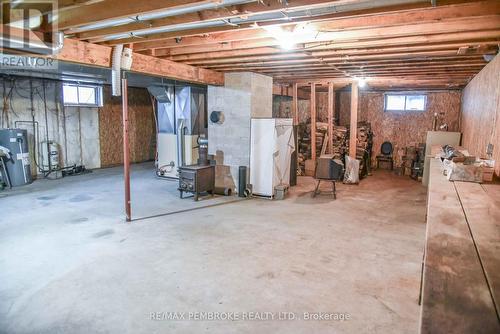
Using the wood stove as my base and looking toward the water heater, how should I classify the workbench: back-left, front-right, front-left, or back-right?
back-left

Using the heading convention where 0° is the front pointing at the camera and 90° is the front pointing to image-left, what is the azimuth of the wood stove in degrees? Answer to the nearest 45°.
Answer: approximately 45°

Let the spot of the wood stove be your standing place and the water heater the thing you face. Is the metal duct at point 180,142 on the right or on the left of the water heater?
right

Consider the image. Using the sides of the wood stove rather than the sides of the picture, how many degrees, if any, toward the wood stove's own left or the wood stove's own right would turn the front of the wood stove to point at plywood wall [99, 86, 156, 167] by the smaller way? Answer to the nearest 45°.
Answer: approximately 135° to the wood stove's own right

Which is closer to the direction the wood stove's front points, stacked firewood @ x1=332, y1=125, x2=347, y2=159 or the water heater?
the water heater

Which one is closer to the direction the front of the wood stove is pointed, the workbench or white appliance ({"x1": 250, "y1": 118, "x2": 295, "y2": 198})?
the workbench

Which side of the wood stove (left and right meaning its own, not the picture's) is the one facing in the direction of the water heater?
right

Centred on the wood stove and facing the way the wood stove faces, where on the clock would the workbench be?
The workbench is roughly at 10 o'clock from the wood stove.

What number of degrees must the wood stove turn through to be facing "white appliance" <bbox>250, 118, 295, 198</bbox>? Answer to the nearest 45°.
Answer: approximately 135° to its left

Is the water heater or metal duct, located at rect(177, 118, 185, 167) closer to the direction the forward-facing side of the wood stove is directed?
the water heater
